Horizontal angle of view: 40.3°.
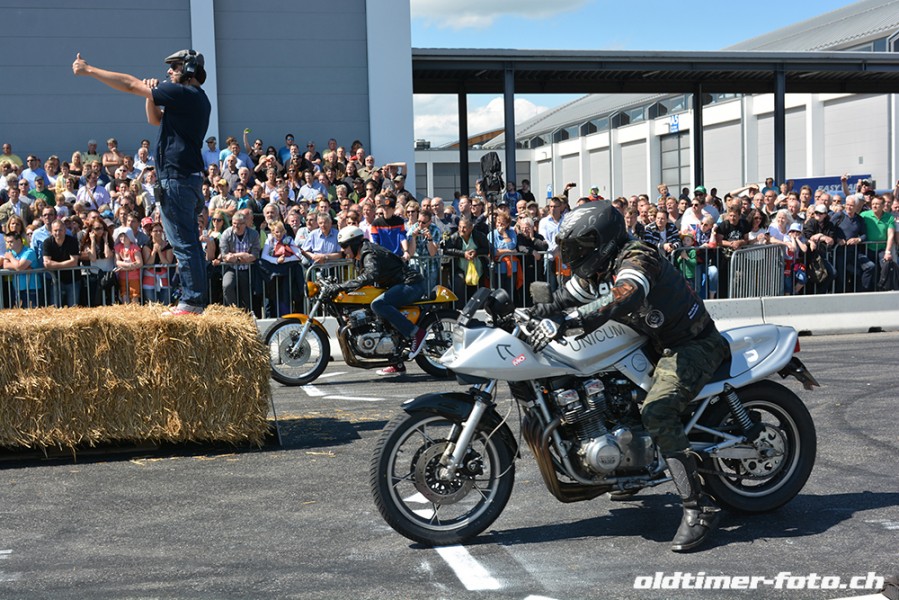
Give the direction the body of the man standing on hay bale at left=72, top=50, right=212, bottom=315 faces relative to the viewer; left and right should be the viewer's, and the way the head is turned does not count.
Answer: facing to the left of the viewer

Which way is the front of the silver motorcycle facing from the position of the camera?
facing to the left of the viewer

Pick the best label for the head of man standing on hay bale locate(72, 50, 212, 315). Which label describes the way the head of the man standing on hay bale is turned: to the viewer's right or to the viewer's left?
to the viewer's left

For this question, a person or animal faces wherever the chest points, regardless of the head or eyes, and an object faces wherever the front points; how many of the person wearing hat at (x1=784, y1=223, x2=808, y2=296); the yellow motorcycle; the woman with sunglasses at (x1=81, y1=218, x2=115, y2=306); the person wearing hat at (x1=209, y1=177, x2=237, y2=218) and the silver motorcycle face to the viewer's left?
2

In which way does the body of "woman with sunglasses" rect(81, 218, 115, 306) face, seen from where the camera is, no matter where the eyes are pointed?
toward the camera

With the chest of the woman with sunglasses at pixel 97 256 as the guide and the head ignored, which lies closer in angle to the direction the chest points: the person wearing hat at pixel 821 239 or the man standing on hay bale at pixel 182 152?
the man standing on hay bale

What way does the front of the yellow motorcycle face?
to the viewer's left

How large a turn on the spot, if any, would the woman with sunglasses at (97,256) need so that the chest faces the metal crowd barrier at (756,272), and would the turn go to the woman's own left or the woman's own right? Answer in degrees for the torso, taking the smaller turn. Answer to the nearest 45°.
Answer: approximately 90° to the woman's own left

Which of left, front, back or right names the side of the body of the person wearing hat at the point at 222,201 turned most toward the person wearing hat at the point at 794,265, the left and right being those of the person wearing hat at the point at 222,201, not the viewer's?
left

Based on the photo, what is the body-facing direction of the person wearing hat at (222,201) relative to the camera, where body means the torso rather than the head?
toward the camera

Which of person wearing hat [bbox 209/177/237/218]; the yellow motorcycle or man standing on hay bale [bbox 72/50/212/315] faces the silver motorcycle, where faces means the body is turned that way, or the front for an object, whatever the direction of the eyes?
the person wearing hat

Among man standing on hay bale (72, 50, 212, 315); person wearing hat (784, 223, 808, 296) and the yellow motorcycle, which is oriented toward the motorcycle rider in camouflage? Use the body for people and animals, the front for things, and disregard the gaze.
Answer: the person wearing hat

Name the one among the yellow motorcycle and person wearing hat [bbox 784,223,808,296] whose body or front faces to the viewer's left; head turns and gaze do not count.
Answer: the yellow motorcycle

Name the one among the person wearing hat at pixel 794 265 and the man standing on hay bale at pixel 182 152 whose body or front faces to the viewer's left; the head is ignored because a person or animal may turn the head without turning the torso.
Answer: the man standing on hay bale

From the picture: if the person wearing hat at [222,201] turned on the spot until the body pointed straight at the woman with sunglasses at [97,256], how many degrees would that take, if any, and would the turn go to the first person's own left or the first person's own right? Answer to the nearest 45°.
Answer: approximately 45° to the first person's own right

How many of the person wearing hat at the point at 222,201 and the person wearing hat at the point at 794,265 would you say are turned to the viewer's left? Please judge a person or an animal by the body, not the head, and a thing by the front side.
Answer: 0
